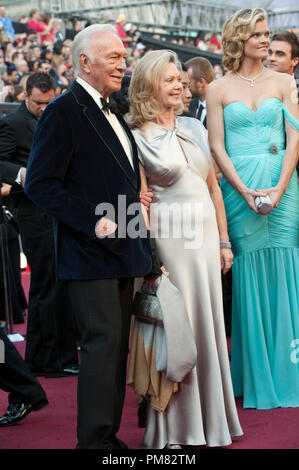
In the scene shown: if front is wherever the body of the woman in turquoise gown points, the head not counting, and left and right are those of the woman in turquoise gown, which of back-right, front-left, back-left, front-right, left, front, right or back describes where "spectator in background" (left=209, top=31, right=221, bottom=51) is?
back

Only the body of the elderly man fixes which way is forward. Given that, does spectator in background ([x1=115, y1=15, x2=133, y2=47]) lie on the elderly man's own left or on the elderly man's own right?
on the elderly man's own left

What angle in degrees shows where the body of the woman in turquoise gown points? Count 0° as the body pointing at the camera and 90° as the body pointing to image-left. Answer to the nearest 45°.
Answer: approximately 0°

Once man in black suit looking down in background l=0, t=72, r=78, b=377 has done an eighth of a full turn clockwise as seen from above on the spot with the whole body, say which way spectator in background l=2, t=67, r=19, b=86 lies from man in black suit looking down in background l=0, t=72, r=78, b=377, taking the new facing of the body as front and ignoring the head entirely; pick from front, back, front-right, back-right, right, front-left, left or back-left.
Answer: back

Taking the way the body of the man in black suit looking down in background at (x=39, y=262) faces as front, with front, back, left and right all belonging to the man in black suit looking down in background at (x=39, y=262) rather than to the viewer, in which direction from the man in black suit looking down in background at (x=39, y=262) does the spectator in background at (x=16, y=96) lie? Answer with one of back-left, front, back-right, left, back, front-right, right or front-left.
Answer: back-left

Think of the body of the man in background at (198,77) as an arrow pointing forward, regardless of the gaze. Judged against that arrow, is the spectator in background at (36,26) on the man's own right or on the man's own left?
on the man's own right
